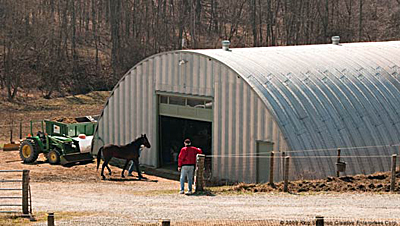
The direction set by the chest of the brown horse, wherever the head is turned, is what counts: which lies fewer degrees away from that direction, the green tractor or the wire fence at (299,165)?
the wire fence

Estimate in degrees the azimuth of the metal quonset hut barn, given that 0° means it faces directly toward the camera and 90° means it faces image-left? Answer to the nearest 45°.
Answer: approximately 45°

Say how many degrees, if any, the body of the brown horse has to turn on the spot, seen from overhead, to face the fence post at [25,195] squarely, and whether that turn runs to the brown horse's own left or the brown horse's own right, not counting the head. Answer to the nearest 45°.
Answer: approximately 90° to the brown horse's own right

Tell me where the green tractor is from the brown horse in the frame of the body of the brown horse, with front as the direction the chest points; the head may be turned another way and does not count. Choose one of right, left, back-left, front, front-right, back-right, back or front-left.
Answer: back-left

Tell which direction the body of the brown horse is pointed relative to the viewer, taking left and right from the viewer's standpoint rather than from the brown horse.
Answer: facing to the right of the viewer
